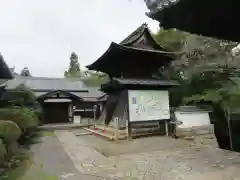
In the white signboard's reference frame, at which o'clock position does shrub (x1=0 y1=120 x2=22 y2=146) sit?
The shrub is roughly at 1 o'clock from the white signboard.

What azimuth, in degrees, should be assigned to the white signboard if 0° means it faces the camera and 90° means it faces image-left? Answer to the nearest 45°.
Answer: approximately 0°
